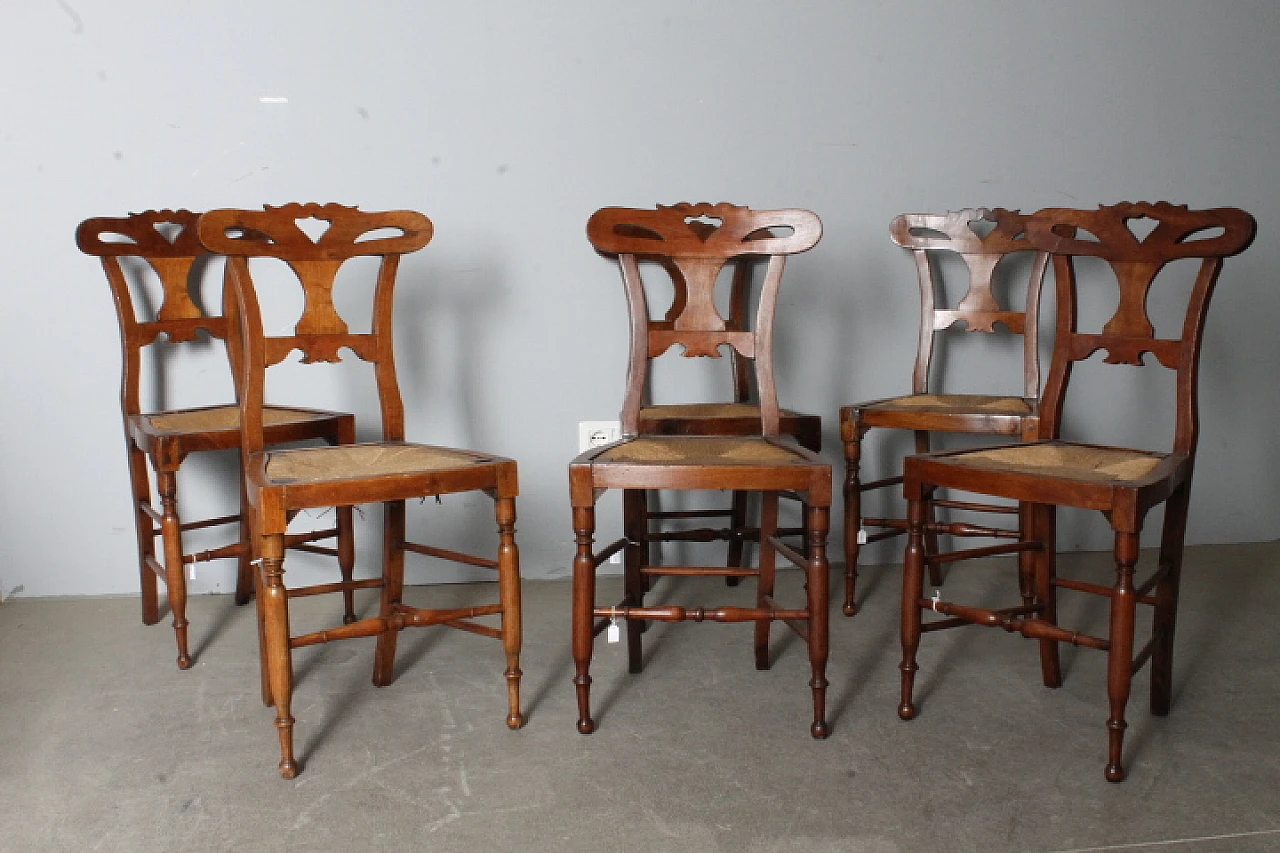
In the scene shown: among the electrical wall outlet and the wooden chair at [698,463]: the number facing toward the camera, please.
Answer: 2

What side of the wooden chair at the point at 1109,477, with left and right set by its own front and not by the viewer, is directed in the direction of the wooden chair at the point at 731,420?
right

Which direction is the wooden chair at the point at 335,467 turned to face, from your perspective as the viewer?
facing the viewer and to the right of the viewer

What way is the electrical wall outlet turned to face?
toward the camera

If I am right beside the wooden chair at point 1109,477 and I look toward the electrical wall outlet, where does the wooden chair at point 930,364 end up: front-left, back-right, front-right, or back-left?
front-right

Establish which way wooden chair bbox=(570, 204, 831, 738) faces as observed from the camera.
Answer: facing the viewer

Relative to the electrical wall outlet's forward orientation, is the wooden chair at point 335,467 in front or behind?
in front

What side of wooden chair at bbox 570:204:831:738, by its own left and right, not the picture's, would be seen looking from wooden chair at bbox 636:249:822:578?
back

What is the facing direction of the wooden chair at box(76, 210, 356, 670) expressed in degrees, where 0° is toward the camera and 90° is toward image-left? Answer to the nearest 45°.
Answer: approximately 315°

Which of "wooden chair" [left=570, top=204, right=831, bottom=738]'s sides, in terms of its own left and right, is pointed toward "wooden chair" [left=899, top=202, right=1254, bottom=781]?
left

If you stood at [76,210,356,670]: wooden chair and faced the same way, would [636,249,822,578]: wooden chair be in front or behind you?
in front

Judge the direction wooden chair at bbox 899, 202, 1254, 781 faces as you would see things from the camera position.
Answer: facing the viewer and to the left of the viewer
